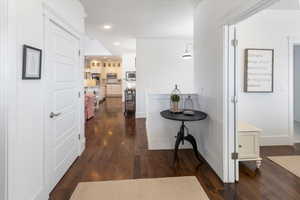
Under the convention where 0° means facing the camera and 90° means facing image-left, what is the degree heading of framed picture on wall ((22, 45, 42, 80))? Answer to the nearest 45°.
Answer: approximately 315°

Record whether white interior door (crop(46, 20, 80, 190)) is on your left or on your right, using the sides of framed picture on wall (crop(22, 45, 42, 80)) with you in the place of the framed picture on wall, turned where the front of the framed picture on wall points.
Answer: on your left

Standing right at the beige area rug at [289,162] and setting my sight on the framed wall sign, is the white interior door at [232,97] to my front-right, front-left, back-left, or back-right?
back-left
